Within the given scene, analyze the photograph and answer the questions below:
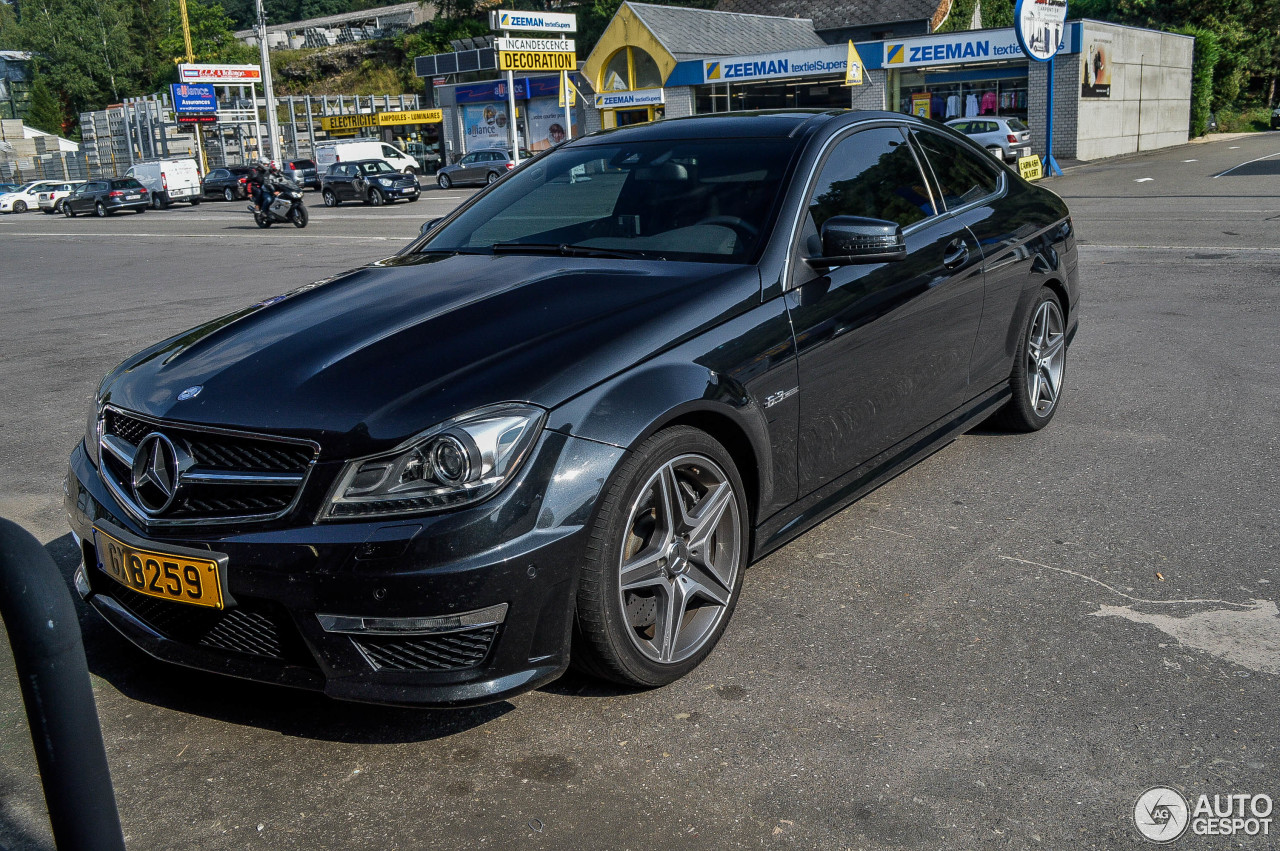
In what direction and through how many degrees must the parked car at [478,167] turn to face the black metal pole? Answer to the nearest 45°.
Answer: approximately 90° to its left

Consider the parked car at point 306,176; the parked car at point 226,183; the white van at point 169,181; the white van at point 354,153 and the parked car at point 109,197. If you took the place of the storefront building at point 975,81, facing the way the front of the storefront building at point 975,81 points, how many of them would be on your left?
0

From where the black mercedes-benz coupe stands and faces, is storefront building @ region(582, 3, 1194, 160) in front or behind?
behind

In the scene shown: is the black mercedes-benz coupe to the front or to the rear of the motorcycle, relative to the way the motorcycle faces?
to the front

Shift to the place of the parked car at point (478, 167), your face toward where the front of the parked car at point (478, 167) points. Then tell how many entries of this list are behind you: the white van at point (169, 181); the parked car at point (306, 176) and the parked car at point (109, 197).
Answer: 0

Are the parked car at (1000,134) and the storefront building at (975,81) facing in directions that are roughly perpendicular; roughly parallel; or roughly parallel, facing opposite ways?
roughly perpendicular

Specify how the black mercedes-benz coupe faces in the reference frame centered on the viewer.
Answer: facing the viewer and to the left of the viewer

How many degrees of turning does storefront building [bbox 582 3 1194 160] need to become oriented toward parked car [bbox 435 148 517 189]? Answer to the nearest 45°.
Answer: approximately 45° to its right

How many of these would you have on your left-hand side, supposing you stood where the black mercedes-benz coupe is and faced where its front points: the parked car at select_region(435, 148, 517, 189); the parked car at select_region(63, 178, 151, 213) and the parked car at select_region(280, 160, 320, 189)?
0

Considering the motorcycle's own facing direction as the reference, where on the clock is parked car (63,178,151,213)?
The parked car is roughly at 7 o'clock from the motorcycle.

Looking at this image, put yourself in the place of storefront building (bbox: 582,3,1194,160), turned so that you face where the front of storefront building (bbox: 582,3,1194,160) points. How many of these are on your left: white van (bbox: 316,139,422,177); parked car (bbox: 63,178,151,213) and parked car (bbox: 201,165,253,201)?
0

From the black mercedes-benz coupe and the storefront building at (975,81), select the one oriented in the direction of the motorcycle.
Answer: the storefront building

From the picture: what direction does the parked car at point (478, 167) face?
to the viewer's left

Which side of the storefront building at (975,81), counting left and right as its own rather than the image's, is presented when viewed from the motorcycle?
front
